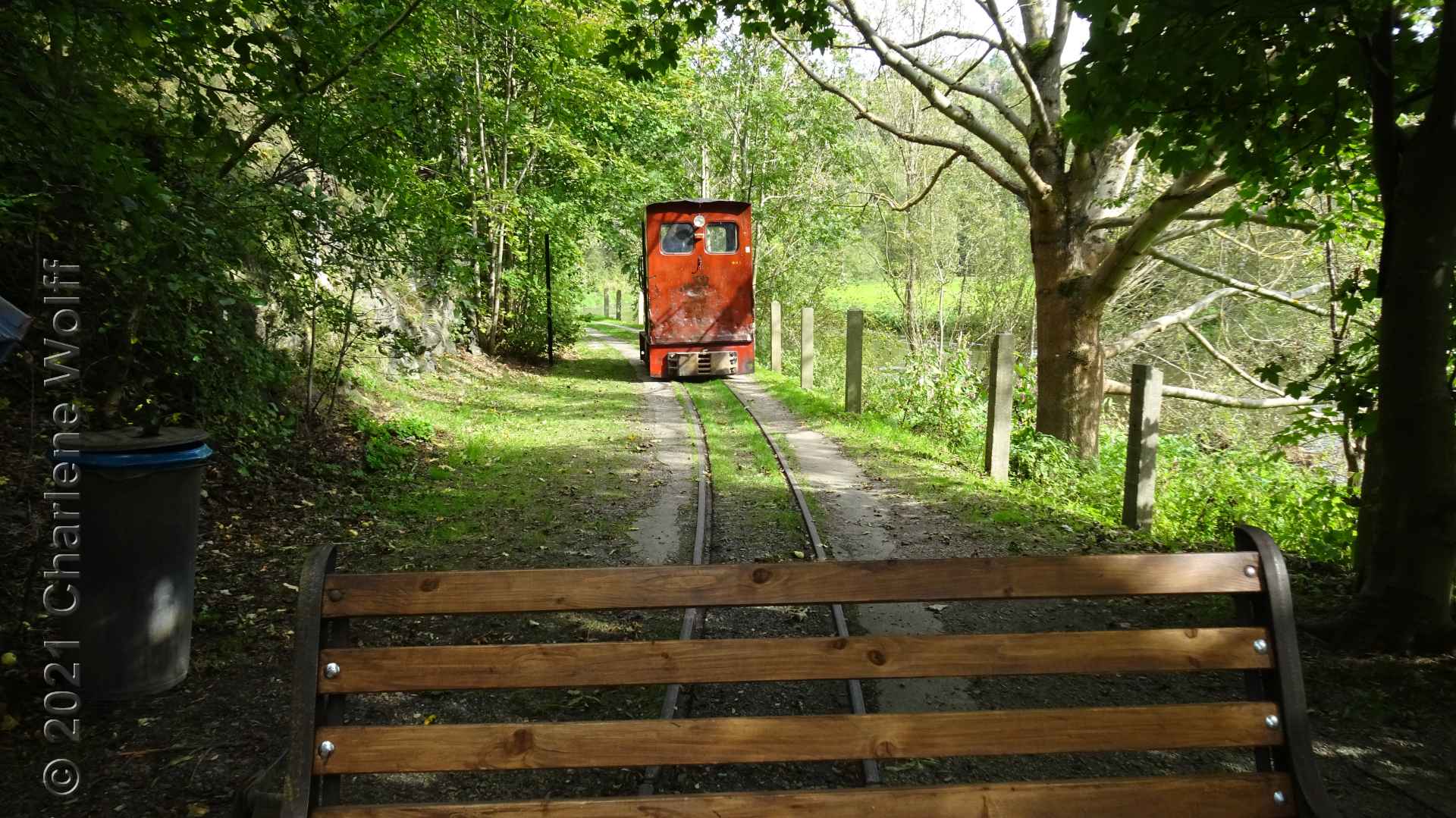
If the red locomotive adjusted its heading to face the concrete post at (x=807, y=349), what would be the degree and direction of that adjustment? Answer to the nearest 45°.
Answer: approximately 45° to its left

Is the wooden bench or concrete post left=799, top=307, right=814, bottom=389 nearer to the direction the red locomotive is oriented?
the wooden bench

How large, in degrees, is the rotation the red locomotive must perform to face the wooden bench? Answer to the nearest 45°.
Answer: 0° — it already faces it

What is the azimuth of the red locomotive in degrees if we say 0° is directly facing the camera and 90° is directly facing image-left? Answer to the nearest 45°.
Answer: approximately 0°

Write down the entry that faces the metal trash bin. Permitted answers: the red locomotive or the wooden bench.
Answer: the red locomotive
